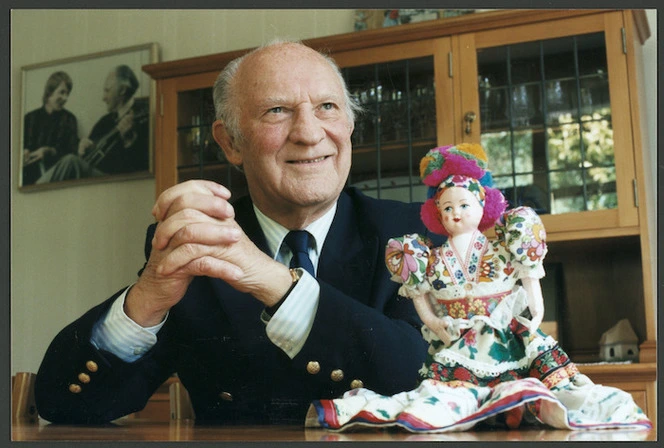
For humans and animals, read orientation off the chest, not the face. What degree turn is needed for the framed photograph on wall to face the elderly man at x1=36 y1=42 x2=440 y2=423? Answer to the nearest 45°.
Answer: approximately 45° to its left

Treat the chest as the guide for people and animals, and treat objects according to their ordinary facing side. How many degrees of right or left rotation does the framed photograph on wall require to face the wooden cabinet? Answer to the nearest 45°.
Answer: approximately 90° to its left

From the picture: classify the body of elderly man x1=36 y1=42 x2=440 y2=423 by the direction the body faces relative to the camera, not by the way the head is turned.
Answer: toward the camera

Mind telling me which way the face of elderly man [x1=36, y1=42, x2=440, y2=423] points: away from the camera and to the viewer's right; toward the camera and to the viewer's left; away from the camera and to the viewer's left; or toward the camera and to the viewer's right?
toward the camera and to the viewer's right

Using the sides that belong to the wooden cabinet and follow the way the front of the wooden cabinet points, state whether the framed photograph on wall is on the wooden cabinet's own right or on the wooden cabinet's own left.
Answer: on the wooden cabinet's own right

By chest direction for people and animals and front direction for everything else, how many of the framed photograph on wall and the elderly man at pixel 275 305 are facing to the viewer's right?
0

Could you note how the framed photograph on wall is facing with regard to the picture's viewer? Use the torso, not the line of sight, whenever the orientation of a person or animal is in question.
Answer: facing the viewer and to the left of the viewer
